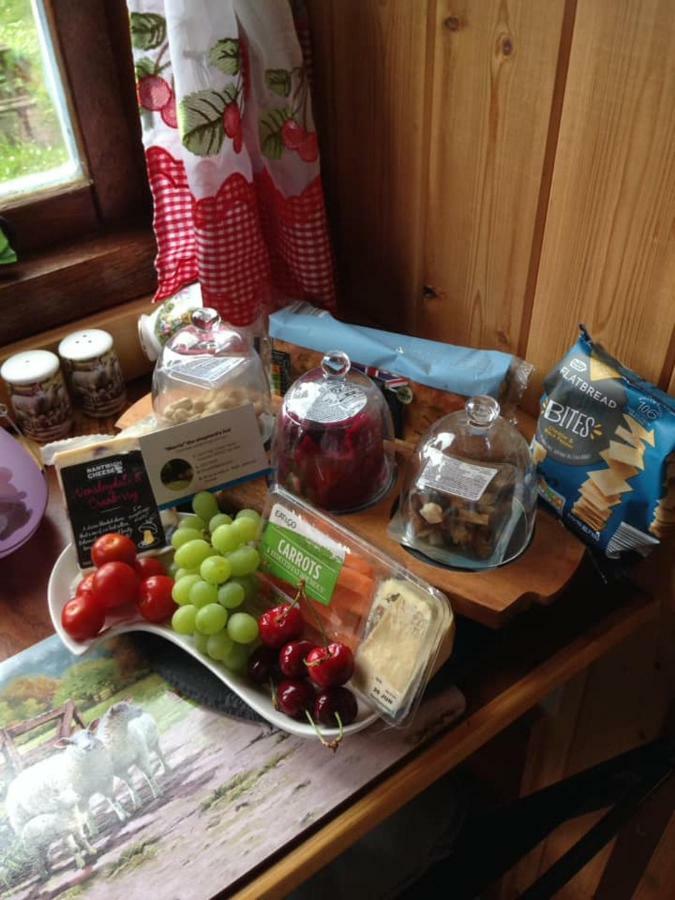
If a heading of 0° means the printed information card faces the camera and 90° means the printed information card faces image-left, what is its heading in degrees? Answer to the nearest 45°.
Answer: approximately 0°

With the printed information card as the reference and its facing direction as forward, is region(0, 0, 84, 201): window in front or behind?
behind

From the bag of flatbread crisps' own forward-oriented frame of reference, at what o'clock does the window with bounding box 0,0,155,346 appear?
The window is roughly at 2 o'clock from the bag of flatbread crisps.

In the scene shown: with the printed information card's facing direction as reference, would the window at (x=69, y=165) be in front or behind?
behind
